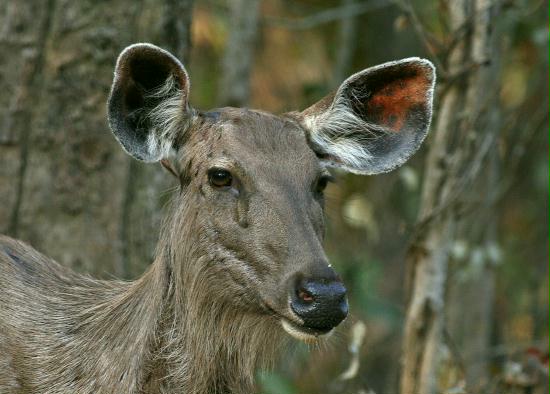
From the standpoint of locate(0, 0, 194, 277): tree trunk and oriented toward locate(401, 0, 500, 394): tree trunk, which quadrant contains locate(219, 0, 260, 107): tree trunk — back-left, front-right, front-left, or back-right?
front-left

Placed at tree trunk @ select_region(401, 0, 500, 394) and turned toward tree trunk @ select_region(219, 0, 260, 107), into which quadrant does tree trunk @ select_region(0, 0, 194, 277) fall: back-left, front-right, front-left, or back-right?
front-left

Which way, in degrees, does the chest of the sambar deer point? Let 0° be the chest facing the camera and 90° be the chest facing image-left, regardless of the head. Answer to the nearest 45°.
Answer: approximately 315°

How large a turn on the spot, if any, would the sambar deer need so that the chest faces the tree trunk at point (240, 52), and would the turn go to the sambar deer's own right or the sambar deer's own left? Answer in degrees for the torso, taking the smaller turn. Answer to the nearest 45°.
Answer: approximately 135° to the sambar deer's own left

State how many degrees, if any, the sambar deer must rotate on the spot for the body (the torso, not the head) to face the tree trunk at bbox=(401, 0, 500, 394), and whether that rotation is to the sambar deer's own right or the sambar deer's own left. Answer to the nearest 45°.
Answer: approximately 90° to the sambar deer's own left

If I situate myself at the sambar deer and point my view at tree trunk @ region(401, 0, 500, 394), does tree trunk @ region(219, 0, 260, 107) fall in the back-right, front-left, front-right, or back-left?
front-left
